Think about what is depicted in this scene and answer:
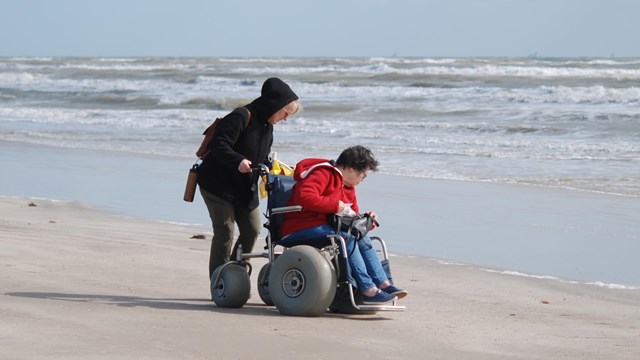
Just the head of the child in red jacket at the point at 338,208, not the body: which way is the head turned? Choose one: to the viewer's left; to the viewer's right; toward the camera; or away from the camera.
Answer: to the viewer's right

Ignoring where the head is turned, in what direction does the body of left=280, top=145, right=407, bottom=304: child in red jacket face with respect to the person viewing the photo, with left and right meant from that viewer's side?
facing to the right of the viewer

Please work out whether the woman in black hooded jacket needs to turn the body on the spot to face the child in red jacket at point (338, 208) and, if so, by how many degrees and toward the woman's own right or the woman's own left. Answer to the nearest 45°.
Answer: approximately 45° to the woman's own right

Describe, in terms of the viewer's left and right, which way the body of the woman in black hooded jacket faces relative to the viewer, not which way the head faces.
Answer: facing to the right of the viewer

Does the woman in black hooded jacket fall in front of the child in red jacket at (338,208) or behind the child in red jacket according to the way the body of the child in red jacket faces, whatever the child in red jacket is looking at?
behind

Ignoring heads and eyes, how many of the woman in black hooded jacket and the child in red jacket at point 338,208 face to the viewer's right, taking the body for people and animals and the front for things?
2

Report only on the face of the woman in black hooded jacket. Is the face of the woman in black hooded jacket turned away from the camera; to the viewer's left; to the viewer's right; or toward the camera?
to the viewer's right
